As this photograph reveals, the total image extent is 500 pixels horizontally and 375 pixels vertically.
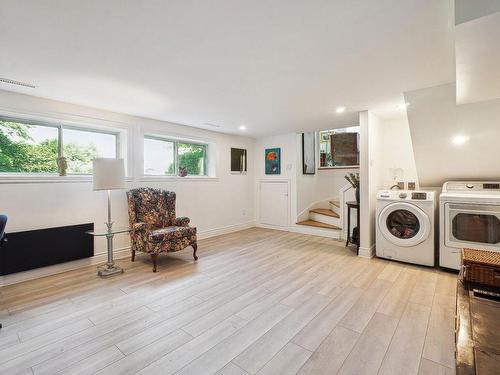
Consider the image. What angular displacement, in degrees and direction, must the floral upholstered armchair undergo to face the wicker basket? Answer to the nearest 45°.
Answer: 0° — it already faces it

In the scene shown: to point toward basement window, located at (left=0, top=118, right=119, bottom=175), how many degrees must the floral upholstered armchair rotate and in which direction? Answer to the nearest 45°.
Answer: approximately 135° to its right

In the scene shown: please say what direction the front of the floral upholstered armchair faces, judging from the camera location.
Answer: facing the viewer and to the right of the viewer

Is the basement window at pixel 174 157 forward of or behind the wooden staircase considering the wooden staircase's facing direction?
forward

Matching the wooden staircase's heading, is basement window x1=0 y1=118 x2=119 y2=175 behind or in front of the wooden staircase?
in front

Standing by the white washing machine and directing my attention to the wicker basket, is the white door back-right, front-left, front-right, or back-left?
back-right

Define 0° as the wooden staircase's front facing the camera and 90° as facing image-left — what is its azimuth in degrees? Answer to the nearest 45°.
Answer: approximately 45°

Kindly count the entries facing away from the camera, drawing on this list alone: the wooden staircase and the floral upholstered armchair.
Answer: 0

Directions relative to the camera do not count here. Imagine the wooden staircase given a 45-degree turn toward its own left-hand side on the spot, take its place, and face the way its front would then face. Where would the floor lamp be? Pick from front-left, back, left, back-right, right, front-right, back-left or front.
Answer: front-right

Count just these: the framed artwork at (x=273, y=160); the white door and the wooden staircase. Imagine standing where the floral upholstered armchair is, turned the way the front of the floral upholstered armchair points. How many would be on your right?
0

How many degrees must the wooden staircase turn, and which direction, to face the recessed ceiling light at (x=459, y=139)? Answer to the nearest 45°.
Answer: approximately 90° to its left

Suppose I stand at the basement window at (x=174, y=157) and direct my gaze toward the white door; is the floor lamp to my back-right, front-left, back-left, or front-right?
back-right

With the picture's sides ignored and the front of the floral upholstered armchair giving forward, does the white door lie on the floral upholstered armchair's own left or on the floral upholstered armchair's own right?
on the floral upholstered armchair's own left

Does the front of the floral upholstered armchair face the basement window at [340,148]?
no

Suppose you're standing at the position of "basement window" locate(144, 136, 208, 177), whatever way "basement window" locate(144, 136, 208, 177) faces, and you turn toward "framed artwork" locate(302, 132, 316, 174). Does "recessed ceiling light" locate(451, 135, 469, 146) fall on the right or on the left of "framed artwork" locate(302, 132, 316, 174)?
right

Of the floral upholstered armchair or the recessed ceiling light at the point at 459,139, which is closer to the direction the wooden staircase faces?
the floral upholstered armchair
